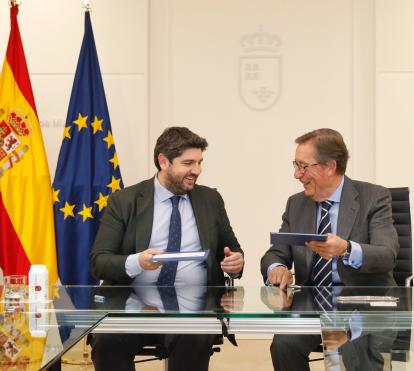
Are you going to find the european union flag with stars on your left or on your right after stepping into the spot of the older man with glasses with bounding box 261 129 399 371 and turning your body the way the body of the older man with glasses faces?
on your right

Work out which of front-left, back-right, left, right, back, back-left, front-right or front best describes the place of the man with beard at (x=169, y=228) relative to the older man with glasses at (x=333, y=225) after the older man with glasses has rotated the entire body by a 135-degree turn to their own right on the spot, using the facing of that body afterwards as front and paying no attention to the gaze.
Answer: left

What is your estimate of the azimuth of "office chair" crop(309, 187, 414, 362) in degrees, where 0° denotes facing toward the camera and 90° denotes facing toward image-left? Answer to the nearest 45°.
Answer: approximately 45°

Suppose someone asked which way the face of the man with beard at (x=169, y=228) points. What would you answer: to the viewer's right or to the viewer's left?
to the viewer's right

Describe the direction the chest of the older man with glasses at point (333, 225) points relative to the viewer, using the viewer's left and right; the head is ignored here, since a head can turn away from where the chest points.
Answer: facing the viewer and to the left of the viewer

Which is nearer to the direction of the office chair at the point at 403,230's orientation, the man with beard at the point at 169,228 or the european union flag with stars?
the man with beard

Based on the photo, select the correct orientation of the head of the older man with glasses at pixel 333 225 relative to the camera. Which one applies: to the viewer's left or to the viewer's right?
to the viewer's left
